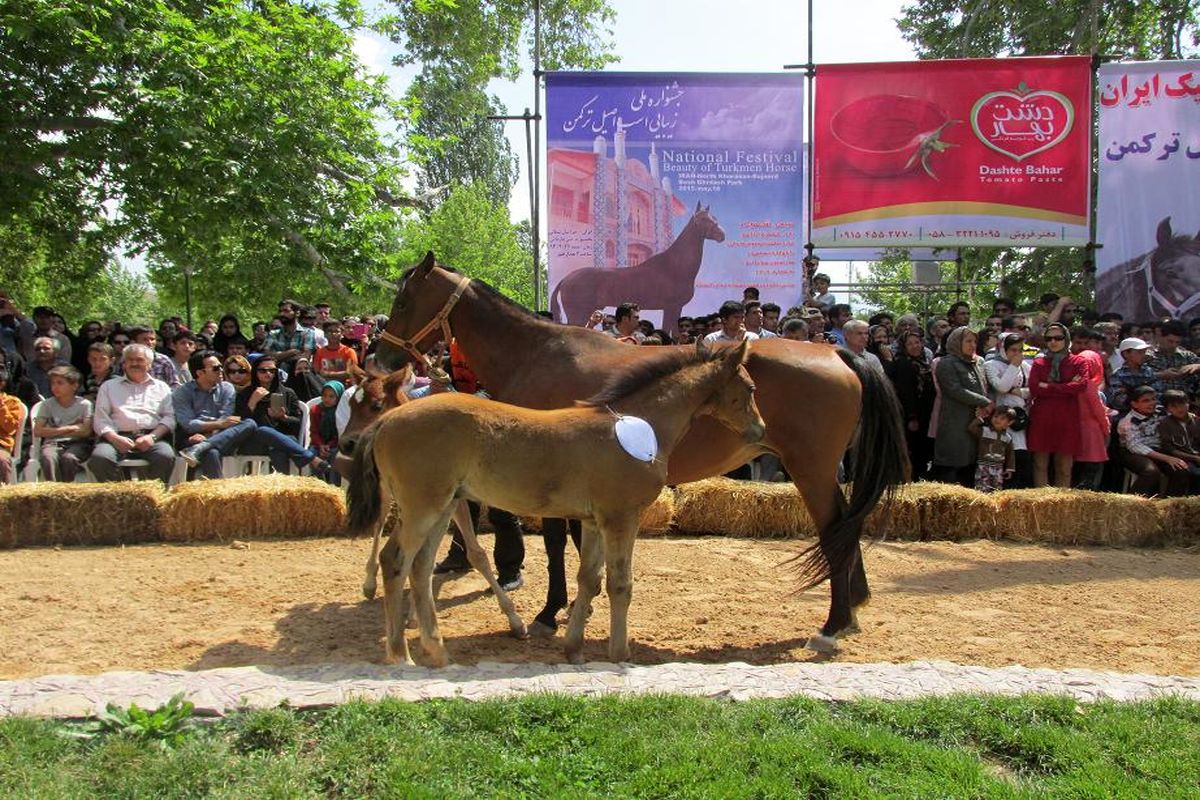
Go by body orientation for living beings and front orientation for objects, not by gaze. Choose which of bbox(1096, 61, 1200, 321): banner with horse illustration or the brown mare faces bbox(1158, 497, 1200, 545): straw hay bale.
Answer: the banner with horse illustration

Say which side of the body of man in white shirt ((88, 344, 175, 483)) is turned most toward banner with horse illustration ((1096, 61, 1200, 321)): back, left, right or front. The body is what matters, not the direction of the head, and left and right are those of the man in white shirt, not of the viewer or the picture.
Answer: left

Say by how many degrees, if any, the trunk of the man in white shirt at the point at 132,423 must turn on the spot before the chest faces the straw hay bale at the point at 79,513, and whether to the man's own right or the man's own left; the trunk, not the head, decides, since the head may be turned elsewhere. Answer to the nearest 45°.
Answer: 0° — they already face it

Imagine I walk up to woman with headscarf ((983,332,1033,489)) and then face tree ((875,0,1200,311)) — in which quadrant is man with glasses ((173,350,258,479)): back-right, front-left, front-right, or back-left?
back-left

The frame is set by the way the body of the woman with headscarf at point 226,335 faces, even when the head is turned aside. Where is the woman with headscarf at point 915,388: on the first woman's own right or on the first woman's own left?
on the first woman's own left

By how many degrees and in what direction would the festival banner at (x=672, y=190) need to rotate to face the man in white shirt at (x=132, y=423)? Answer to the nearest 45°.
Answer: approximately 45° to its right

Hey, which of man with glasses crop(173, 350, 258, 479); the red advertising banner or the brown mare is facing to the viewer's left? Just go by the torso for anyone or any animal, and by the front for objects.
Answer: the brown mare
